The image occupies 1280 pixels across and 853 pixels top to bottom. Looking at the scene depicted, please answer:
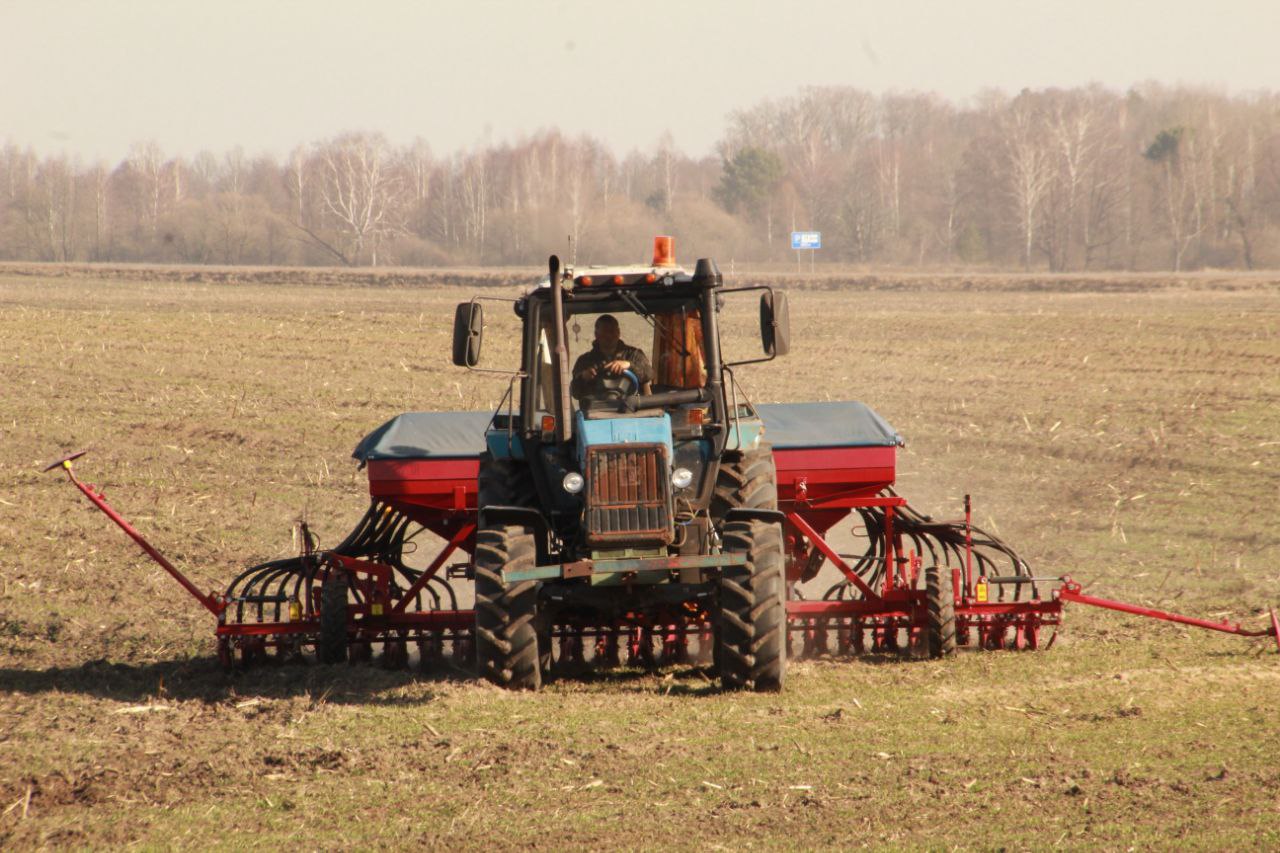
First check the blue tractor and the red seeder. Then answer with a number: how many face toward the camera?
2

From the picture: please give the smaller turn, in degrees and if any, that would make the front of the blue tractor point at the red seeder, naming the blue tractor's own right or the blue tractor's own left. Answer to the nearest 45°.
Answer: approximately 180°

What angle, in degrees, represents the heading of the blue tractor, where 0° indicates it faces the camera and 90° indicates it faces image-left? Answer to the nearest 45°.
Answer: approximately 0°

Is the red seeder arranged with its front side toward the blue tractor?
yes

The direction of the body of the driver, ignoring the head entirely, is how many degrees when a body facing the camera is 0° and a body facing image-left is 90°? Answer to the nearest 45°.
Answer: approximately 0°
